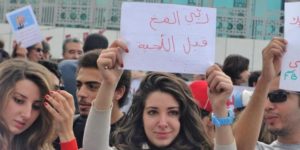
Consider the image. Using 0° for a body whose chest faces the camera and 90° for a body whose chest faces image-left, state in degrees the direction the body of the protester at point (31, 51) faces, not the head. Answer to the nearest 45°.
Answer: approximately 315°

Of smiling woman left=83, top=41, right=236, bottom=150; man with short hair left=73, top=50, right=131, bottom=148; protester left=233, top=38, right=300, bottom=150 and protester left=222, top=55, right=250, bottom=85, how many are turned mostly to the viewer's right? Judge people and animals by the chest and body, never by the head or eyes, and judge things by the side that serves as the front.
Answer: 1

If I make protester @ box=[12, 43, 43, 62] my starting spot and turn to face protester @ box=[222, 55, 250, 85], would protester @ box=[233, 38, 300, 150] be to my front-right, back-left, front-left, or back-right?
front-right

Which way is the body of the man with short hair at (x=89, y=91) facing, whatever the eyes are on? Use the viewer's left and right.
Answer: facing the viewer and to the left of the viewer

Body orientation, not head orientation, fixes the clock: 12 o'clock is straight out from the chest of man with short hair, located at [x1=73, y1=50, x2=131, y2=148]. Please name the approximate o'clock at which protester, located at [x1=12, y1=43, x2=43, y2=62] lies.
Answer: The protester is roughly at 4 o'clock from the man with short hair.

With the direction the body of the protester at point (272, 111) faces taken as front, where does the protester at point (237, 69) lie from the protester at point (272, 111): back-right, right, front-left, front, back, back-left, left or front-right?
back-right

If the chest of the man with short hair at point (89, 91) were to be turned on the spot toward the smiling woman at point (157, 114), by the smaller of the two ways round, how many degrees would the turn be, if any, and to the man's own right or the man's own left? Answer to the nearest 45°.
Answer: approximately 90° to the man's own left

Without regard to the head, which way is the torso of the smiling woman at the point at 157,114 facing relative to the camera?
toward the camera
